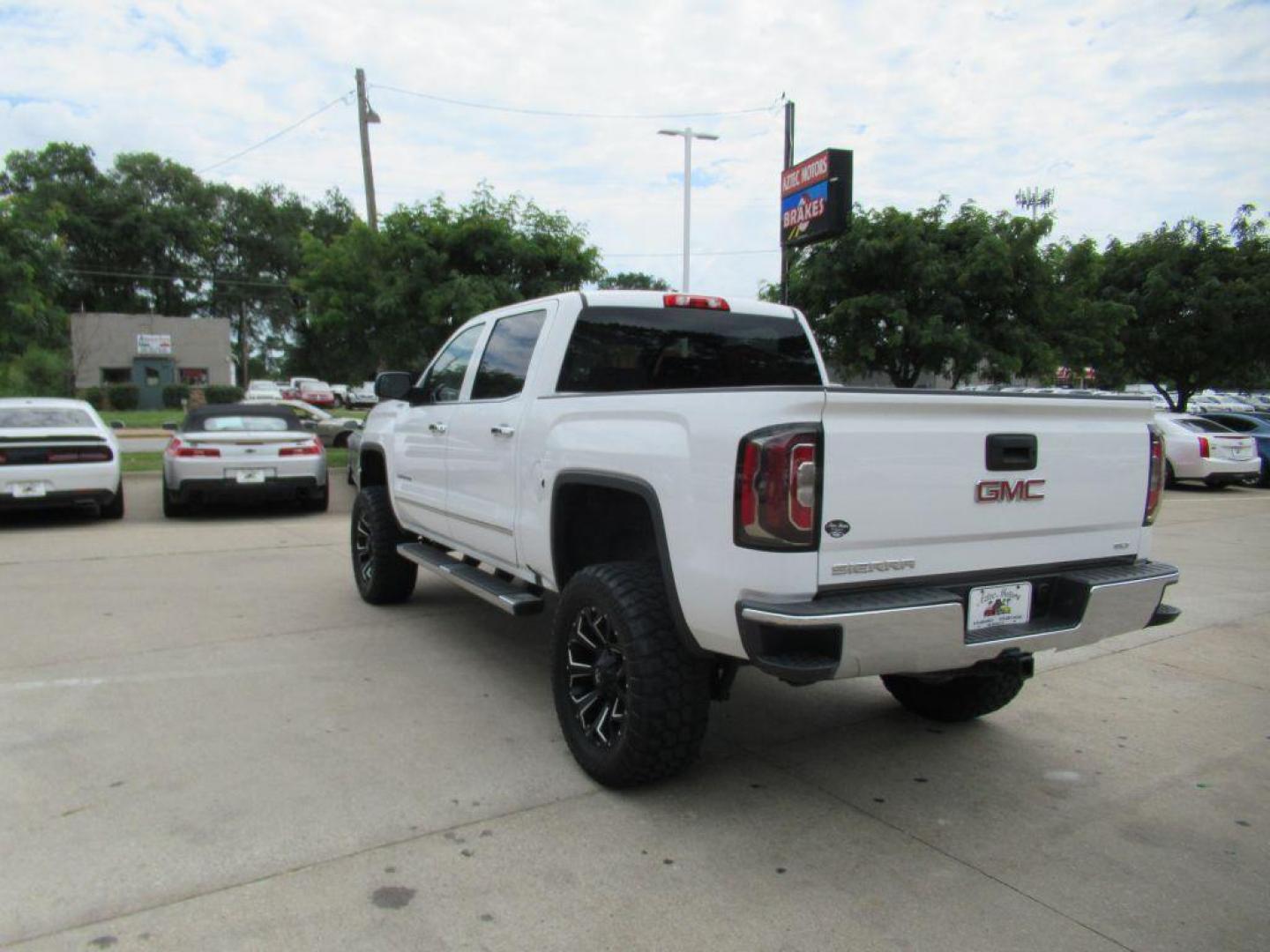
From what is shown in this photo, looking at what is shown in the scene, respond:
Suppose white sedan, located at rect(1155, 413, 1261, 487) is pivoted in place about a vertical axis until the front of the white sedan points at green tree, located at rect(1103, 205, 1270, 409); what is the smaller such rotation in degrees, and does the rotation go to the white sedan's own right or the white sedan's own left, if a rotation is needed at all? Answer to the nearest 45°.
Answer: approximately 45° to the white sedan's own right

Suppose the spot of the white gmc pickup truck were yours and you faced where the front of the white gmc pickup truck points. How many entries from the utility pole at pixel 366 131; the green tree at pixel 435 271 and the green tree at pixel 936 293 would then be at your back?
0

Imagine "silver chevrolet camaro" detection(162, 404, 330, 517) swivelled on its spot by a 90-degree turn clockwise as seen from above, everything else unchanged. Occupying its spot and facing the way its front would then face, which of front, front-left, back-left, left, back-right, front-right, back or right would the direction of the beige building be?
left

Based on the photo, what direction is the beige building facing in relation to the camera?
toward the camera

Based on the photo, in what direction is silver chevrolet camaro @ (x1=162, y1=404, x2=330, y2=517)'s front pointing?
away from the camera

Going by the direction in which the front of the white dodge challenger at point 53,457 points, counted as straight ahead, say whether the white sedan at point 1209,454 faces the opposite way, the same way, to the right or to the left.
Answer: the same way

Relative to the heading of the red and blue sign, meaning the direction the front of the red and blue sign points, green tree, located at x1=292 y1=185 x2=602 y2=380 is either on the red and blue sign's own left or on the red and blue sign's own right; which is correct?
on the red and blue sign's own right

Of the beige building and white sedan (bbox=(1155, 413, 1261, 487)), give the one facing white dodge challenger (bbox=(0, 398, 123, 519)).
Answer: the beige building

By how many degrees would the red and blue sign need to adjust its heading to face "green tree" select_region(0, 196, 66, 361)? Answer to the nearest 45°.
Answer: approximately 45° to its right

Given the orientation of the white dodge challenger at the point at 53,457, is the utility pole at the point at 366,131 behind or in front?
in front

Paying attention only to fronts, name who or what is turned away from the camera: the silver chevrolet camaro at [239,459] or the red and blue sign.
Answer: the silver chevrolet camaro

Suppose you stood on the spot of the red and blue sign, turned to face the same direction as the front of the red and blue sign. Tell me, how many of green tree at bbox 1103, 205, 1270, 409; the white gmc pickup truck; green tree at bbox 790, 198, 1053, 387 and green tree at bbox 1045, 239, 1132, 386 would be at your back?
3

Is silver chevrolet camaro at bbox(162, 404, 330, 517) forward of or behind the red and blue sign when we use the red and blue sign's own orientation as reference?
forward

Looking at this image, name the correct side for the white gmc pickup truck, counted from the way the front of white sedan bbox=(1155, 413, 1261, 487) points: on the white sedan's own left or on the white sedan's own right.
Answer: on the white sedan's own left

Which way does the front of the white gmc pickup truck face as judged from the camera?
facing away from the viewer and to the left of the viewer

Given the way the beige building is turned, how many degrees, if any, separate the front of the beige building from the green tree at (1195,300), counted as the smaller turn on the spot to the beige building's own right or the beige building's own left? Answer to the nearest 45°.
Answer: approximately 45° to the beige building's own left
